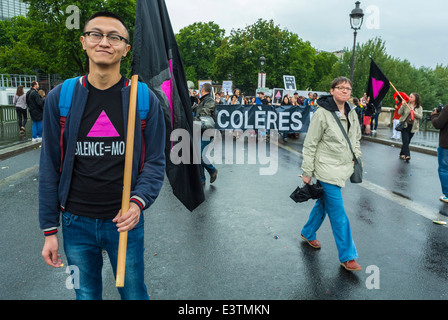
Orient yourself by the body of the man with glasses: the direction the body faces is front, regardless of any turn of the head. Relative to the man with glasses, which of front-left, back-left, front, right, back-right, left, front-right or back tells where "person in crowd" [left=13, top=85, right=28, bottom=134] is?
back

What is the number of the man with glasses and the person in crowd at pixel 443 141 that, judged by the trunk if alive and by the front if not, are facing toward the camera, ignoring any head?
1

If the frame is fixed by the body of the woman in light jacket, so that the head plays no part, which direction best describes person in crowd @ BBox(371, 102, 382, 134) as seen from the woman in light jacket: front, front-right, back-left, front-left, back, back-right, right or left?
back-left

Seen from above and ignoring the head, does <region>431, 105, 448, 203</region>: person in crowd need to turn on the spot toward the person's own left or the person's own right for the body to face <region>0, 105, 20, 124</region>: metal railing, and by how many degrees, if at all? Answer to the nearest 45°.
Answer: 0° — they already face it

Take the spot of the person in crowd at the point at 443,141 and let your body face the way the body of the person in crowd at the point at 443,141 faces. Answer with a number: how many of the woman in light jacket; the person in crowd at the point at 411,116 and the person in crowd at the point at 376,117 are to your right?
2

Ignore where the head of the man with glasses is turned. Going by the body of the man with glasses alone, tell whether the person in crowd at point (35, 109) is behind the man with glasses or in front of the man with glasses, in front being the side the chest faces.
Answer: behind

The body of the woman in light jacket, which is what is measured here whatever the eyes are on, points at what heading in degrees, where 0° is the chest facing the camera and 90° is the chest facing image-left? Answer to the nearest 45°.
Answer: approximately 315°

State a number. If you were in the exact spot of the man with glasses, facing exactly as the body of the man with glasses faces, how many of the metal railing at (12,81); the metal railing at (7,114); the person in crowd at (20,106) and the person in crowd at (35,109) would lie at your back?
4

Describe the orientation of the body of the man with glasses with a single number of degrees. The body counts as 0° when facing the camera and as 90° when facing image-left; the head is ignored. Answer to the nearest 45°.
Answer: approximately 0°

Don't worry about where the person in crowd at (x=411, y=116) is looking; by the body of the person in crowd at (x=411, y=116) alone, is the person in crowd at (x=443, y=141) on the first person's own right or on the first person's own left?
on the first person's own left

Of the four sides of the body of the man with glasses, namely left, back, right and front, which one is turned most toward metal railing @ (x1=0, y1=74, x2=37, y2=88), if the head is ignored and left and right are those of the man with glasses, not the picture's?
back

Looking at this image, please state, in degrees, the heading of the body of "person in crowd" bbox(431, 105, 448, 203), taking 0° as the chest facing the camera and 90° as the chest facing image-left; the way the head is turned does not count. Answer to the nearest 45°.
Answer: approximately 90°
